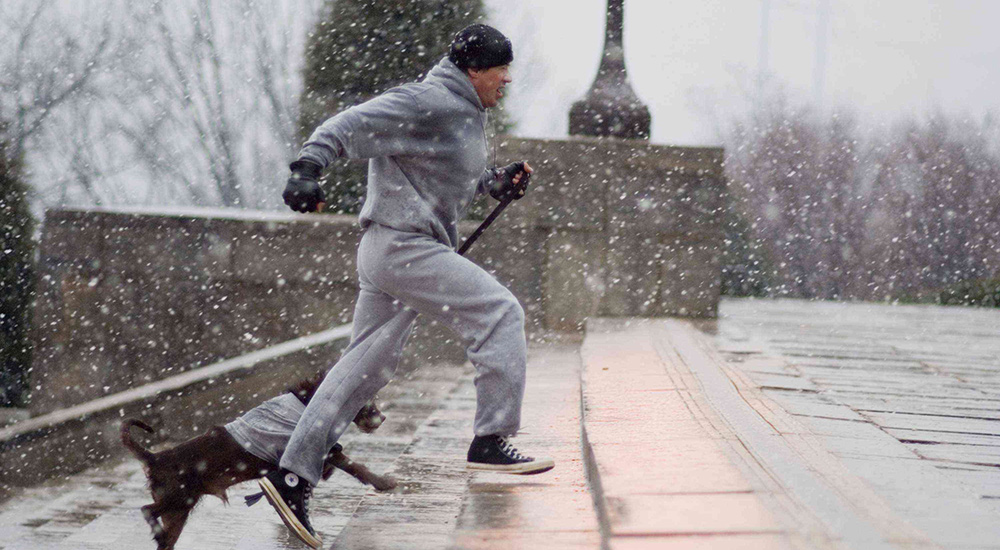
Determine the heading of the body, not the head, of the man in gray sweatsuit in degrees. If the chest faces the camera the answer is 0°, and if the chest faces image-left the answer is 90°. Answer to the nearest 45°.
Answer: approximately 270°

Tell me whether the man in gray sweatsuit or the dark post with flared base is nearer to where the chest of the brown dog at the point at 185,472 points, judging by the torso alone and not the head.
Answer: the man in gray sweatsuit

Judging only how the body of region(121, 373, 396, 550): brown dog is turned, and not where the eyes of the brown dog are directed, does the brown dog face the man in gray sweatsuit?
yes

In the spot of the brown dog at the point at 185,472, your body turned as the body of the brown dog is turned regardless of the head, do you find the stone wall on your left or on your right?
on your left

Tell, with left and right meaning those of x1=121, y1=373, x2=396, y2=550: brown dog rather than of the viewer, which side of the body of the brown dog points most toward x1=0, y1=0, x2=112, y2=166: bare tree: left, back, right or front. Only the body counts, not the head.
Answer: left

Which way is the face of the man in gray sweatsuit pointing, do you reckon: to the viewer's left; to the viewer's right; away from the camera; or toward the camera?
to the viewer's right

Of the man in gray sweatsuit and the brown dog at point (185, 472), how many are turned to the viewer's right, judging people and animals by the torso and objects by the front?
2

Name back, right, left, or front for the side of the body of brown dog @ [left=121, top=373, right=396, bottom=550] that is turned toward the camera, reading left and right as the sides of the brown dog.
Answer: right

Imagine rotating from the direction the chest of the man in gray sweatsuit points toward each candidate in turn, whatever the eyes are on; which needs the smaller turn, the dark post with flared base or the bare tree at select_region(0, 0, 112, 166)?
the dark post with flared base
